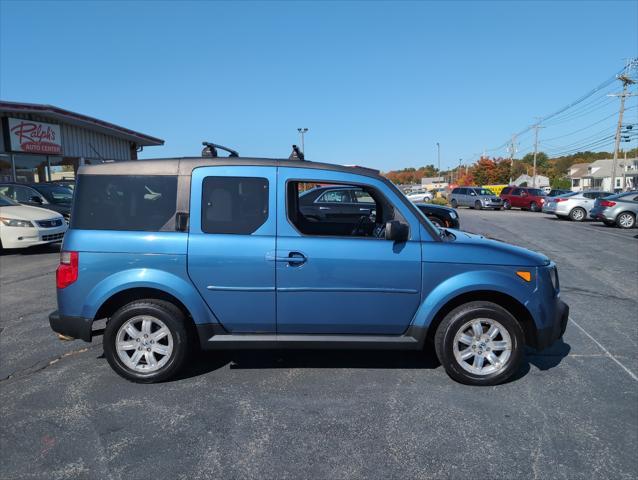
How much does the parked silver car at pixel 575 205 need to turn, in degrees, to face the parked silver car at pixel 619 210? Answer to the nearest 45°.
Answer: approximately 90° to its right

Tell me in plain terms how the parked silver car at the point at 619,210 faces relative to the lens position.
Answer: facing away from the viewer and to the right of the viewer

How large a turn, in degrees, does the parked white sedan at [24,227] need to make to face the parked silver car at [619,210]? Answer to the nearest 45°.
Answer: approximately 45° to its left

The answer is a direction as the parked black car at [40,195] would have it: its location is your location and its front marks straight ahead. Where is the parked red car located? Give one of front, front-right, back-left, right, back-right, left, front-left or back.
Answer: front-left

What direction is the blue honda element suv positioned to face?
to the viewer's right

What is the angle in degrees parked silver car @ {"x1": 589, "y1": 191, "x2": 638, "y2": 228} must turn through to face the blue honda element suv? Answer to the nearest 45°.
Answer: approximately 135° to its right

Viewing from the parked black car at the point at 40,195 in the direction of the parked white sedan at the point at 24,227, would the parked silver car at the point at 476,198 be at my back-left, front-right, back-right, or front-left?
back-left

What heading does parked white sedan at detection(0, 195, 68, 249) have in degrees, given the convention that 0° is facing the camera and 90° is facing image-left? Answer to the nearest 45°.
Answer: approximately 315°

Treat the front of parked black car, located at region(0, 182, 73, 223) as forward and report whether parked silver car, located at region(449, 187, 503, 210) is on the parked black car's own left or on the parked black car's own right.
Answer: on the parked black car's own left

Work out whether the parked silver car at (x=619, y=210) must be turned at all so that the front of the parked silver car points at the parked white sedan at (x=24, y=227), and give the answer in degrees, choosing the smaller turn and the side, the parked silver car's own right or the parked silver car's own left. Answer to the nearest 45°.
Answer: approximately 180°

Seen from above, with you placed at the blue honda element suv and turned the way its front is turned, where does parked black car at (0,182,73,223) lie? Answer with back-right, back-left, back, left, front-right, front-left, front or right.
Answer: back-left
